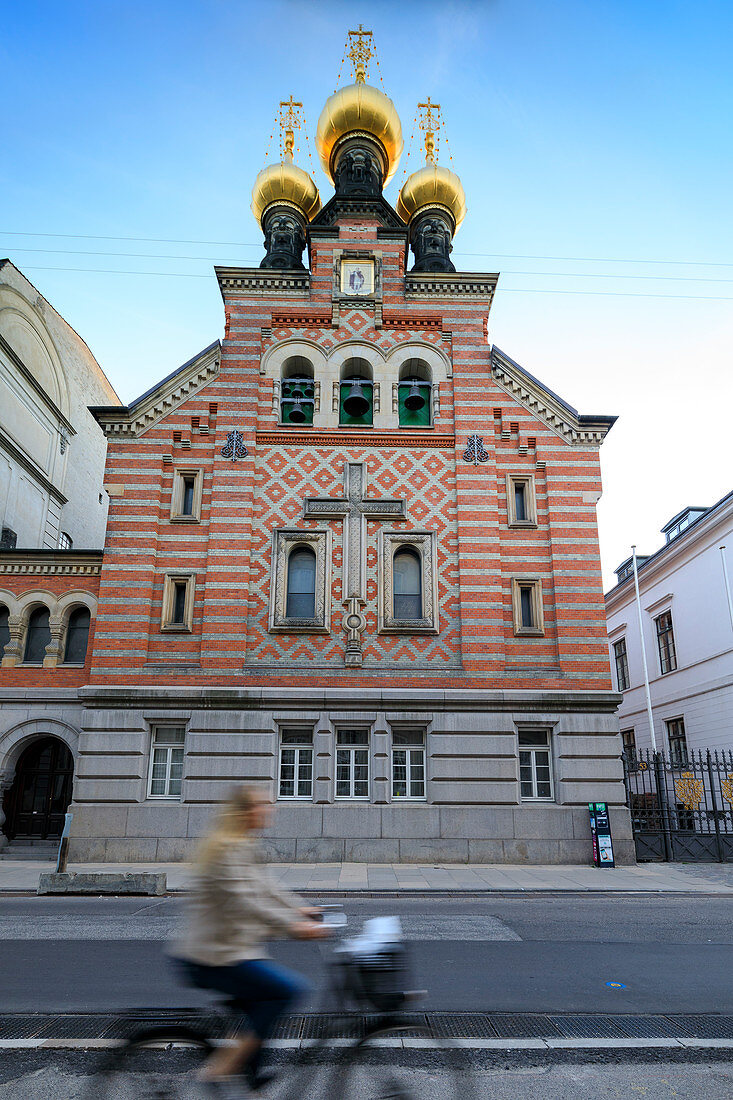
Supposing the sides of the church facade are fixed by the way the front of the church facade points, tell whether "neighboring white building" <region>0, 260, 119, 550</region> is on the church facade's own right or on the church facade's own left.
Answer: on the church facade's own right

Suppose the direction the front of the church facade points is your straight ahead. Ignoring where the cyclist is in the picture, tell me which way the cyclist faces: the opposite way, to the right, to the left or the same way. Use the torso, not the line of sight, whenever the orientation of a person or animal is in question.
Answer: to the left

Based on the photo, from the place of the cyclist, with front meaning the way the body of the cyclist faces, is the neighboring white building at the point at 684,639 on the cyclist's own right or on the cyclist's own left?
on the cyclist's own left

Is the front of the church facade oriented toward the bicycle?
yes

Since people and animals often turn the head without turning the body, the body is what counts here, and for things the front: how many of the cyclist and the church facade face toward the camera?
1

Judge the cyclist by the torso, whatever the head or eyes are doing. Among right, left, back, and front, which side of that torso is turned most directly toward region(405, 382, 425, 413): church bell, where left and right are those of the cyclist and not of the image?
left

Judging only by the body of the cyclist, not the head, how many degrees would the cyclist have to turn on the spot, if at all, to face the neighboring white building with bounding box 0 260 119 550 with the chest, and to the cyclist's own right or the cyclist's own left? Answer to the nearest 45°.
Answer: approximately 90° to the cyclist's own left

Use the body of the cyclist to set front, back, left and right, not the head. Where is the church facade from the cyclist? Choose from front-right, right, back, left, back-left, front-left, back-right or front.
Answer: left

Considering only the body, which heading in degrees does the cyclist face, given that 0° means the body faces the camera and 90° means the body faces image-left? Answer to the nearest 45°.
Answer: approximately 270°

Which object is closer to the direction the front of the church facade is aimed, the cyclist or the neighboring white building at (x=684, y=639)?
the cyclist

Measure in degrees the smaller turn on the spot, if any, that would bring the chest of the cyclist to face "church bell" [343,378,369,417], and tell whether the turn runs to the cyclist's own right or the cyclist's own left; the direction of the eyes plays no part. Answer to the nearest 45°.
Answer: approximately 90° to the cyclist's own left

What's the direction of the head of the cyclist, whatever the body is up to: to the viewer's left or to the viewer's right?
to the viewer's right

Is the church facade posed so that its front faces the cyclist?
yes
